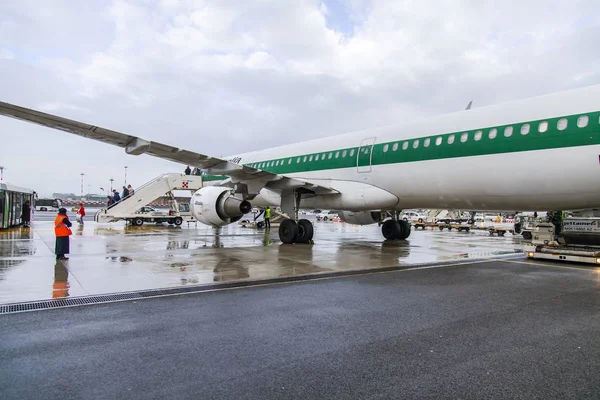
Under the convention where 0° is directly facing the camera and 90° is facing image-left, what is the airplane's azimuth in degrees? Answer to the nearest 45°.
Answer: approximately 135°

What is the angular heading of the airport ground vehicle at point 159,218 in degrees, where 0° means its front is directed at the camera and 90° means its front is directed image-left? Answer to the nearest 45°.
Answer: approximately 270°

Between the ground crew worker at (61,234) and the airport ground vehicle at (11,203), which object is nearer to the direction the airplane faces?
the airport ground vehicle

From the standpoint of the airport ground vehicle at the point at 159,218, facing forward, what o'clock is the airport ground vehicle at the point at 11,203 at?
the airport ground vehicle at the point at 11,203 is roughly at 5 o'clock from the airport ground vehicle at the point at 159,218.

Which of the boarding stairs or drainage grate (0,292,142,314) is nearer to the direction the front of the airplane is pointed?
the boarding stairs

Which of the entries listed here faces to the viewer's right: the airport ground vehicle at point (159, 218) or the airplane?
the airport ground vehicle

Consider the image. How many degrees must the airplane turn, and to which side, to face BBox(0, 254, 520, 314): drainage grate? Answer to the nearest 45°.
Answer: approximately 90° to its left
